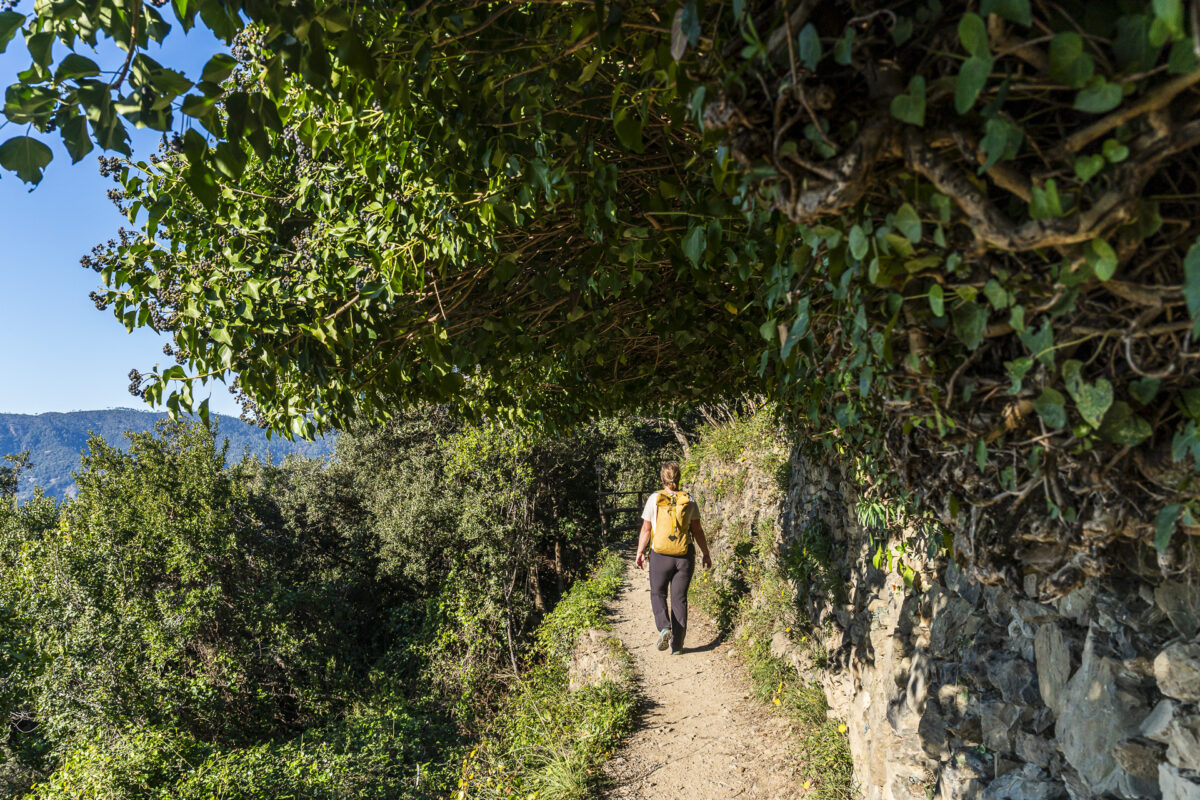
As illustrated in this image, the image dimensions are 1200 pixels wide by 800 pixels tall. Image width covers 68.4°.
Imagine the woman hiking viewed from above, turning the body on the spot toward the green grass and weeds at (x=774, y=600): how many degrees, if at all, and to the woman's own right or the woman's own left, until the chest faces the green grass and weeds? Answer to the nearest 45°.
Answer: approximately 90° to the woman's own right

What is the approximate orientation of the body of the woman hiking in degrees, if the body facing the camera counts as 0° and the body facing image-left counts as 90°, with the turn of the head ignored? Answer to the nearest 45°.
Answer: approximately 180°

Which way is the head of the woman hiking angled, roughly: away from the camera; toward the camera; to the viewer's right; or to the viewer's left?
away from the camera
